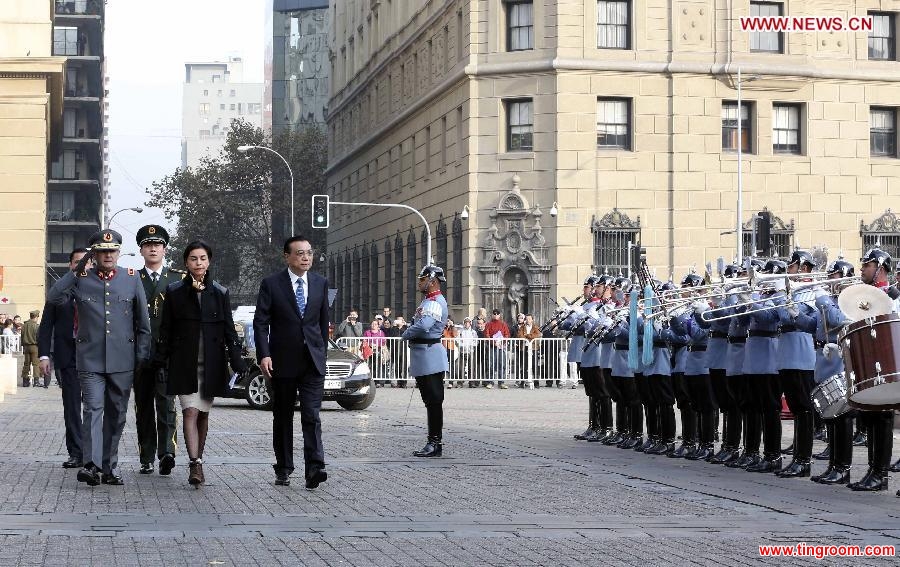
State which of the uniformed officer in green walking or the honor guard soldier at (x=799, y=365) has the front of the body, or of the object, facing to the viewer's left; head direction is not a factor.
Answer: the honor guard soldier

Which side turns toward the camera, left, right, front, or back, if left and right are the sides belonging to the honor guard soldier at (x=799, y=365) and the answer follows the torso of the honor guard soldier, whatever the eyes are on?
left

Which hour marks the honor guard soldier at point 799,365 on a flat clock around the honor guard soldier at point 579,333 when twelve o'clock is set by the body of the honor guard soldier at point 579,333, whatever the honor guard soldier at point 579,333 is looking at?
the honor guard soldier at point 799,365 is roughly at 8 o'clock from the honor guard soldier at point 579,333.

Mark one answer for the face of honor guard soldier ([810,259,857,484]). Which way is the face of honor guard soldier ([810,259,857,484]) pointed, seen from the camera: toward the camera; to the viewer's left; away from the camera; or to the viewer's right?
to the viewer's left

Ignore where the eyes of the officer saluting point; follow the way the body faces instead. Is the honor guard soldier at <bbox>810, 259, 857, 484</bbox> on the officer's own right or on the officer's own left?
on the officer's own left

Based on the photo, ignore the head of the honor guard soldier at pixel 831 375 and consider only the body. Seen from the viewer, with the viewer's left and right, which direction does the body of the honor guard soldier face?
facing to the left of the viewer

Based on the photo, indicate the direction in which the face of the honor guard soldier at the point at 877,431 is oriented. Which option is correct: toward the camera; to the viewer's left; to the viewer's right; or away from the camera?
to the viewer's left

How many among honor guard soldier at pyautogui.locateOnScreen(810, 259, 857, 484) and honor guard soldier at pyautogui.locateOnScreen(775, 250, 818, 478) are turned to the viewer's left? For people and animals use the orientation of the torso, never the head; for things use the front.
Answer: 2

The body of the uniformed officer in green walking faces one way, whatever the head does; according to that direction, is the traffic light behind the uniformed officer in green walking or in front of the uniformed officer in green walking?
behind

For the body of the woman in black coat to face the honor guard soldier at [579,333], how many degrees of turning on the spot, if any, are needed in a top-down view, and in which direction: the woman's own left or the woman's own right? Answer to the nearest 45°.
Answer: approximately 135° to the woman's own left

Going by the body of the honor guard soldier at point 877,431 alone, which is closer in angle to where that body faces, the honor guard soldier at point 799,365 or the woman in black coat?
the woman in black coat
